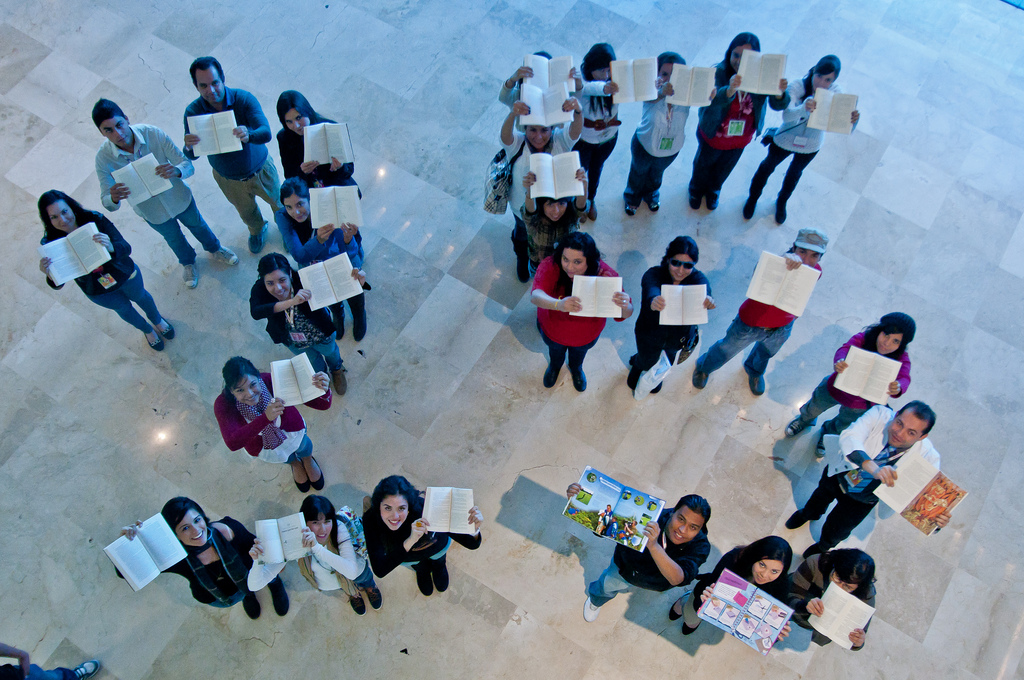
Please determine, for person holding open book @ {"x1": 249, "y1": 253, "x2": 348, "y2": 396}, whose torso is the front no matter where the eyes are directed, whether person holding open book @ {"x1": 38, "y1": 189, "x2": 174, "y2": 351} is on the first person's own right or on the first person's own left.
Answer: on the first person's own right

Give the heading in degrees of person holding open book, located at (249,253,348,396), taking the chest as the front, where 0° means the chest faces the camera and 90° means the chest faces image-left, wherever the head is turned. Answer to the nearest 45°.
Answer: approximately 0°

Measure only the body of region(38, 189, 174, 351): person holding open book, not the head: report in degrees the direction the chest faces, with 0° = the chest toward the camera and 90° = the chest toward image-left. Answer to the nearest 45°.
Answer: approximately 0°

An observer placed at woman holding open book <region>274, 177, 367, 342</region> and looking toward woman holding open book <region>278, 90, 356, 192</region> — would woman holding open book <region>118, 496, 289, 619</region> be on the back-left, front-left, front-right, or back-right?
back-left

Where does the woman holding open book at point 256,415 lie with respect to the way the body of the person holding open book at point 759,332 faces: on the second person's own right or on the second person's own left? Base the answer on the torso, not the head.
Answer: on the second person's own right

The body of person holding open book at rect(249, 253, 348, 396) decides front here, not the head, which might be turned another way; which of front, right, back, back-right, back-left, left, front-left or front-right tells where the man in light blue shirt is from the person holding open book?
back-right

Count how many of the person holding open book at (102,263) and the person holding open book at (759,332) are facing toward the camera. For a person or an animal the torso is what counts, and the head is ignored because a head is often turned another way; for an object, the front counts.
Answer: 2

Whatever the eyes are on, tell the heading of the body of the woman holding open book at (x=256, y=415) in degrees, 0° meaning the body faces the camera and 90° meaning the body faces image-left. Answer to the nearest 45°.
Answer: approximately 315°

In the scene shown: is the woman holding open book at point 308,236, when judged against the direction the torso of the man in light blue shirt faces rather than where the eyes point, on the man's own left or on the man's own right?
on the man's own left

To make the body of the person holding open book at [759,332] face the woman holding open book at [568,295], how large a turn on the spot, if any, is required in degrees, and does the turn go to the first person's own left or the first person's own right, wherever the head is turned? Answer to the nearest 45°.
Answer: approximately 45° to the first person's own right
